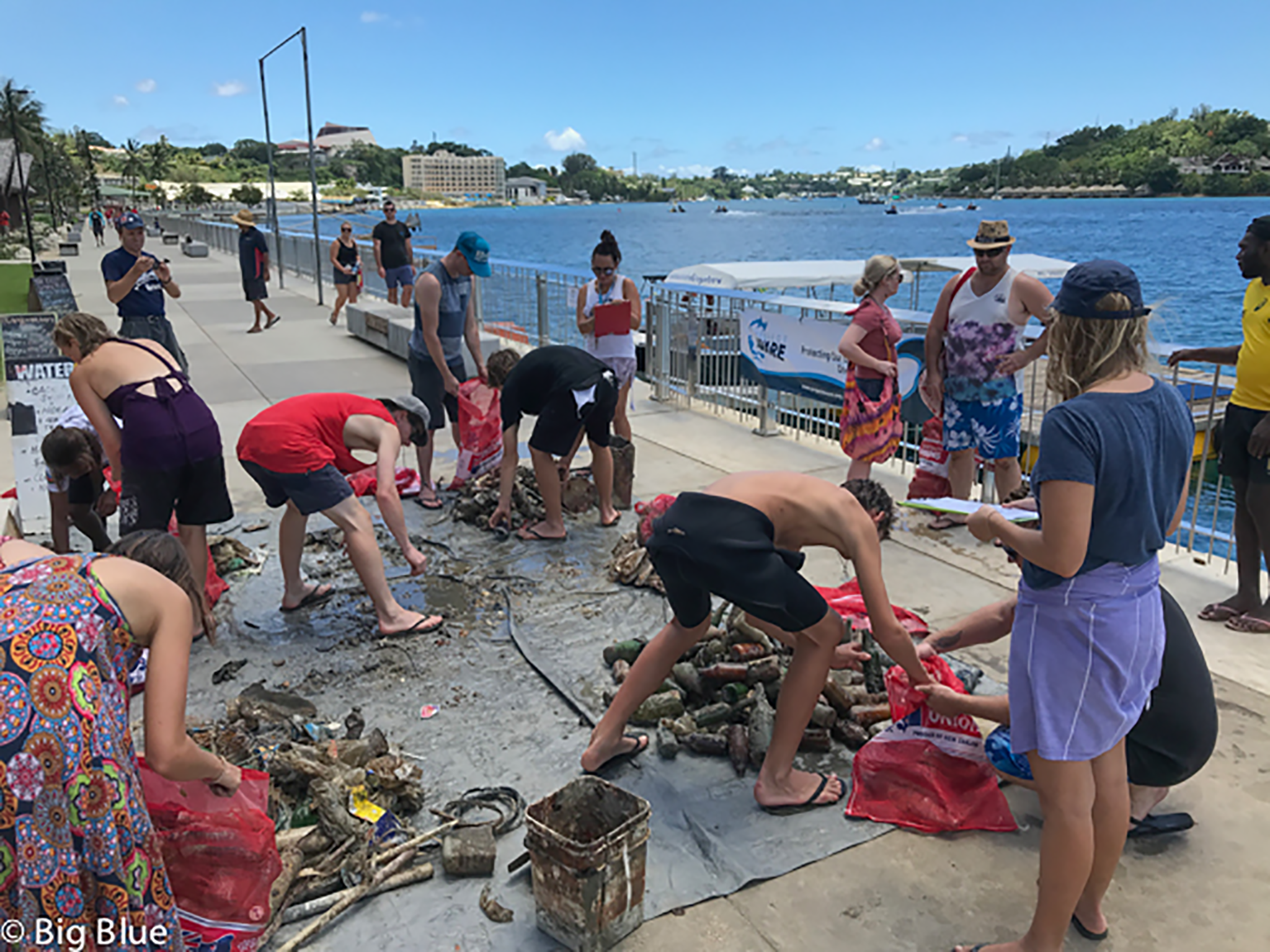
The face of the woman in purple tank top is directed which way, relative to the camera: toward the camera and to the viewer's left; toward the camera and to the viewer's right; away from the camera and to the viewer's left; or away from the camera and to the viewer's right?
away from the camera and to the viewer's left

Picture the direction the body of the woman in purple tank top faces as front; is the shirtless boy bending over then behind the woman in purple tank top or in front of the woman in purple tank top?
behind

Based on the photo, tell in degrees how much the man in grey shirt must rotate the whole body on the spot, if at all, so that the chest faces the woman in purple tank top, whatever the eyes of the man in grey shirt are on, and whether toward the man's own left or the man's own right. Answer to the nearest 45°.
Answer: approximately 90° to the man's own right

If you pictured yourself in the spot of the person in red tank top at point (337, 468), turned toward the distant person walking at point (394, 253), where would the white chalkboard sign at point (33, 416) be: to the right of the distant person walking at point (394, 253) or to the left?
left

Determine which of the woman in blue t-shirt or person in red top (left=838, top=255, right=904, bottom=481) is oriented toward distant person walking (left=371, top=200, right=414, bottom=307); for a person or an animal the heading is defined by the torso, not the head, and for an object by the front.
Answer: the woman in blue t-shirt

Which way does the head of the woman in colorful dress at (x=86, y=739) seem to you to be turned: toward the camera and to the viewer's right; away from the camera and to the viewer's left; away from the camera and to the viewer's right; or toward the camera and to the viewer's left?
away from the camera and to the viewer's right

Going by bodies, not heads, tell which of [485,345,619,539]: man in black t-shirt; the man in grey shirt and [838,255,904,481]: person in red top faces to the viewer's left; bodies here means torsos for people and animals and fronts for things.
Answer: the man in black t-shirt

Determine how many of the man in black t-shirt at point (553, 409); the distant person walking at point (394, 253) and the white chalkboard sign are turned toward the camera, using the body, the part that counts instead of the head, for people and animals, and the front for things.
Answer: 2
